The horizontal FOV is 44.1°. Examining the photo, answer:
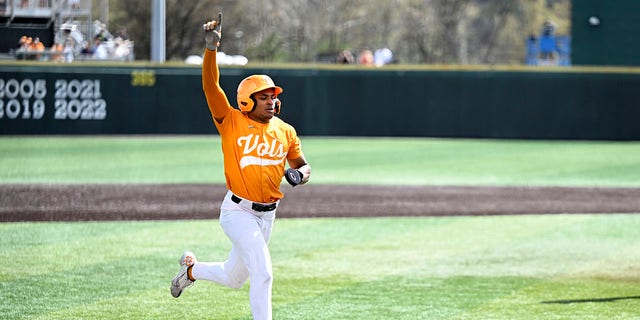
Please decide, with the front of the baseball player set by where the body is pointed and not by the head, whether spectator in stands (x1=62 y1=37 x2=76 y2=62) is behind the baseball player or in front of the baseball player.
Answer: behind

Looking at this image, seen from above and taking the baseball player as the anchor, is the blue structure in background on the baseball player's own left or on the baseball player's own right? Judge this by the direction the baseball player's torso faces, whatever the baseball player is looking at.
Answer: on the baseball player's own left

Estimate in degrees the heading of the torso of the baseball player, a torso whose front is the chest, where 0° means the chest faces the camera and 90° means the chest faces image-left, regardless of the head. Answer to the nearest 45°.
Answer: approximately 315°
